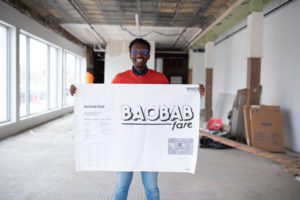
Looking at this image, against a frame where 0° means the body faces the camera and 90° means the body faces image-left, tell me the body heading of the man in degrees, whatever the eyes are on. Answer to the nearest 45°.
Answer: approximately 0°

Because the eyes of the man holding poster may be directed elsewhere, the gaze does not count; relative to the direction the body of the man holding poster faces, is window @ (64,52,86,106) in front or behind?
behind

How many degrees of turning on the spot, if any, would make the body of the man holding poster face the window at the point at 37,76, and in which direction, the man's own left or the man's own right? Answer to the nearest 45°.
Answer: approximately 135° to the man's own right

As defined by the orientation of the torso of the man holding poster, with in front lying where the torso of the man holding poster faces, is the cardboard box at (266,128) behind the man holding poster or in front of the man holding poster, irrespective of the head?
behind

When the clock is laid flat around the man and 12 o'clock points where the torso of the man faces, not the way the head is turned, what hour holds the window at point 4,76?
The window is roughly at 5 o'clock from the man.

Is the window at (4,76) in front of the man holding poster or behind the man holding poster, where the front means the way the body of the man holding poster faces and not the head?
behind

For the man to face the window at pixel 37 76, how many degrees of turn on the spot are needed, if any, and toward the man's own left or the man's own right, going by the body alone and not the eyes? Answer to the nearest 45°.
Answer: approximately 135° to the man's own right

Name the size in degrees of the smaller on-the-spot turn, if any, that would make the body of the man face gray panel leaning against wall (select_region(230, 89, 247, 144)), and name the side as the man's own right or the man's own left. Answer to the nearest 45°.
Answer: approximately 135° to the man's own left

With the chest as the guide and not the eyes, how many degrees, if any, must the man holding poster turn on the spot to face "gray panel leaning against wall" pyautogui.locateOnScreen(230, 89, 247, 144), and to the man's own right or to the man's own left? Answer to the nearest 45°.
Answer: approximately 135° to the man's own left

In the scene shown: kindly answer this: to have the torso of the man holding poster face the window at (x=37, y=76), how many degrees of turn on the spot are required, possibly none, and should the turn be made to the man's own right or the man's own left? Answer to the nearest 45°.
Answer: approximately 135° to the man's own right
